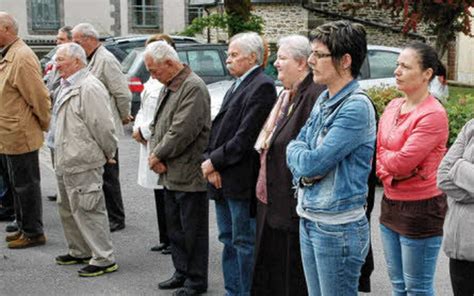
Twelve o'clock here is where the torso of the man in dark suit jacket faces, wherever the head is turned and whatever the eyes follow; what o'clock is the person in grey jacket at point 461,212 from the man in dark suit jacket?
The person in grey jacket is roughly at 9 o'clock from the man in dark suit jacket.

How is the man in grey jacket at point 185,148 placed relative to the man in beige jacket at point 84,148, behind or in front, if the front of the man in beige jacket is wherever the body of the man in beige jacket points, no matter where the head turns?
behind

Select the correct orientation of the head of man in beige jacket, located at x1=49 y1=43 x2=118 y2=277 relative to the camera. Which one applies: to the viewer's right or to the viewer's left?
to the viewer's left

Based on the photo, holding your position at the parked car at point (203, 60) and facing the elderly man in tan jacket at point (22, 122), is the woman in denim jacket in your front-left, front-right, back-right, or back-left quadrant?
front-left

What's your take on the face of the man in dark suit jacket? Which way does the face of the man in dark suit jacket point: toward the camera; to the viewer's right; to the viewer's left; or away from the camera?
to the viewer's left

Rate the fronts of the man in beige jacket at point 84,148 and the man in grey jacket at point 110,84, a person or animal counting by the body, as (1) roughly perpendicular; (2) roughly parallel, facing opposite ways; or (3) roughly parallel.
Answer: roughly parallel
